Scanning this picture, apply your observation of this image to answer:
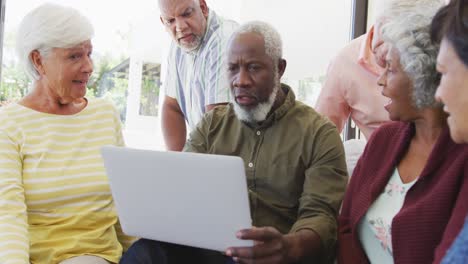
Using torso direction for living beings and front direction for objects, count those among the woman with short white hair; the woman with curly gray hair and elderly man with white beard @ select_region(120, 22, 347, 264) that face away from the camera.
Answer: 0

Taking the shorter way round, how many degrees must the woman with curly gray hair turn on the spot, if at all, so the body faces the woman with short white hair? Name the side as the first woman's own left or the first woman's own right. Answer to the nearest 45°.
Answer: approximately 45° to the first woman's own right

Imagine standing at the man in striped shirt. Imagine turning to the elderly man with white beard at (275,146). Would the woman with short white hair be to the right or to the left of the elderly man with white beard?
right

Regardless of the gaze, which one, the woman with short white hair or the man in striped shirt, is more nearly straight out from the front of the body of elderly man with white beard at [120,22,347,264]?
the woman with short white hair

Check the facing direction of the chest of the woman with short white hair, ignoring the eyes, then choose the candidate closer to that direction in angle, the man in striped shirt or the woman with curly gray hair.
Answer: the woman with curly gray hair

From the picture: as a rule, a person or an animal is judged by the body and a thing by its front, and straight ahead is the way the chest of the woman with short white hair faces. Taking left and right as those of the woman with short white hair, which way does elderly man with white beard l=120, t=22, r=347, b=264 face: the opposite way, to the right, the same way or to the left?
to the right

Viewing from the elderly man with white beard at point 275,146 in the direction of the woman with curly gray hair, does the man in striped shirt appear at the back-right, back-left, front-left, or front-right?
back-left

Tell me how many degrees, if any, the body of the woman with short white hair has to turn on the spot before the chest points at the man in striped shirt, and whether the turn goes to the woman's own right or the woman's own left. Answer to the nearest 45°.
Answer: approximately 90° to the woman's own left

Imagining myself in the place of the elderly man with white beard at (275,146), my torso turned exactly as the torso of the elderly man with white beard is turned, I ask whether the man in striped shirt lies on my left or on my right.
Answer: on my right

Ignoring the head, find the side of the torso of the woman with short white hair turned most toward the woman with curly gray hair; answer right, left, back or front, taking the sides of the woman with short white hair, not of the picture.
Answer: front

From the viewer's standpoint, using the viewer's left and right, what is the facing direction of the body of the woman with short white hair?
facing the viewer and to the right of the viewer

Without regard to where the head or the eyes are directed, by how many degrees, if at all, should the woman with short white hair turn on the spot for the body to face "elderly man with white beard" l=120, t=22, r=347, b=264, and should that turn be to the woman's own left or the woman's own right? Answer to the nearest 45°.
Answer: approximately 45° to the woman's own left

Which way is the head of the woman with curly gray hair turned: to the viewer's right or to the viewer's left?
to the viewer's left

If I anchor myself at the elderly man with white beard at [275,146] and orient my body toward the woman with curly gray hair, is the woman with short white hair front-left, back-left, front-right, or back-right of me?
back-right

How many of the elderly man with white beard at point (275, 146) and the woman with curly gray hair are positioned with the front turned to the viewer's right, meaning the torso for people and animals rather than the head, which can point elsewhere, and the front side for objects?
0

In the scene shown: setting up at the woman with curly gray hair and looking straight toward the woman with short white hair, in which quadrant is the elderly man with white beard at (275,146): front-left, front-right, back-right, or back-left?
front-right

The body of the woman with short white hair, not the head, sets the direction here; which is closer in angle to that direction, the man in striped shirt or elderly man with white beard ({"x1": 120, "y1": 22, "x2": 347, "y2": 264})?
the elderly man with white beard

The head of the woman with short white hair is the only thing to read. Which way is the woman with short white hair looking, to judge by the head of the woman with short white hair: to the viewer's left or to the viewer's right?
to the viewer's right
